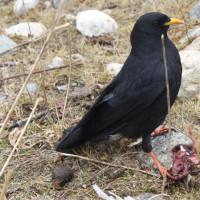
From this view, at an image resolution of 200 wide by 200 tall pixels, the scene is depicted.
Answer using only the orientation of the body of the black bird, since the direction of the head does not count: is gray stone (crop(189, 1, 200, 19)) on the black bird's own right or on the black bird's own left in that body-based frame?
on the black bird's own left

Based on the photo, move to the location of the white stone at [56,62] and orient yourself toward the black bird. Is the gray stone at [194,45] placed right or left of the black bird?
left

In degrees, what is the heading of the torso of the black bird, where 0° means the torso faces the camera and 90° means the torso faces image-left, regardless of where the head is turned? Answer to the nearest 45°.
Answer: approximately 270°

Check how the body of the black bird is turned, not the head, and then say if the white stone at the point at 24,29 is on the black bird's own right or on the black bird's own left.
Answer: on the black bird's own left

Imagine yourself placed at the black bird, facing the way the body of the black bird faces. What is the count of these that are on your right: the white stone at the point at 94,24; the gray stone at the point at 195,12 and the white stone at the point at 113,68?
0

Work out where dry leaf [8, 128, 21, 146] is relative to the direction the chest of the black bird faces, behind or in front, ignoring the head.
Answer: behind

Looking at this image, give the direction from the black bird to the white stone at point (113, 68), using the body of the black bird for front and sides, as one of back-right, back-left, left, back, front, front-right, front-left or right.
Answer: left

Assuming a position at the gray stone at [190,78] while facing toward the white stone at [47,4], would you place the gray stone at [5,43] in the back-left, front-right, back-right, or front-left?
front-left

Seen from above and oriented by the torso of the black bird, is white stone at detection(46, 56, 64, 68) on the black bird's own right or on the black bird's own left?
on the black bird's own left

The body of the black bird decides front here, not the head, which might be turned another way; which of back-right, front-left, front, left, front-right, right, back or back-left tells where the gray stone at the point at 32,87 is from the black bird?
back-left

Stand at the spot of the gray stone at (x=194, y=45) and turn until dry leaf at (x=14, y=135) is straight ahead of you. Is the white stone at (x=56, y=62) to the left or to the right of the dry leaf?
right

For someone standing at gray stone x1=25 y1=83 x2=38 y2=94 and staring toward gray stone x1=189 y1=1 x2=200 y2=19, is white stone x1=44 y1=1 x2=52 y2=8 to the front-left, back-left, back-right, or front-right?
front-left

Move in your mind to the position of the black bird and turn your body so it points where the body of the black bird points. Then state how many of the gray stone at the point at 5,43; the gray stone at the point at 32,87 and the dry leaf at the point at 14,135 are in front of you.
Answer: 0
